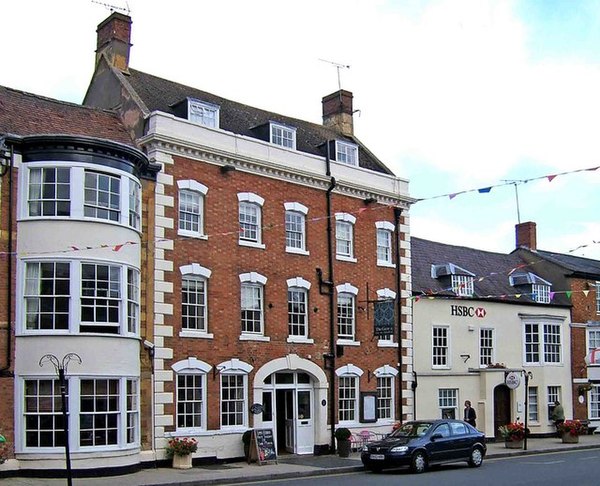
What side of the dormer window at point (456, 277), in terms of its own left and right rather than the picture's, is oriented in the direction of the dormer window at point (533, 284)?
left

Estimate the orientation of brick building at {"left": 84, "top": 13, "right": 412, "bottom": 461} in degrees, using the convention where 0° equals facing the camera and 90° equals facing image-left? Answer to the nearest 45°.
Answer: approximately 315°

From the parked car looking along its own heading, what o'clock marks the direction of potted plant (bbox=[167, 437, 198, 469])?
The potted plant is roughly at 1 o'clock from the parked car.

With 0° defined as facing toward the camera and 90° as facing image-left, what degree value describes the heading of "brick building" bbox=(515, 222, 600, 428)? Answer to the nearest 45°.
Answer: approximately 315°

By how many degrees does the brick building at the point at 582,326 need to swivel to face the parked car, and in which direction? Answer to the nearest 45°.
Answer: approximately 45° to its right

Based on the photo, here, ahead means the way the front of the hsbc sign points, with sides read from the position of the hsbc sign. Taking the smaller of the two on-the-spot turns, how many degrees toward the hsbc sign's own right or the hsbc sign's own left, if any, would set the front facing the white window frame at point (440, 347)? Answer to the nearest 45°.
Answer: approximately 90° to the hsbc sign's own right

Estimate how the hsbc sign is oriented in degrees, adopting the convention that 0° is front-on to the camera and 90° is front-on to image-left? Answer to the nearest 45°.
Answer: approximately 315°
